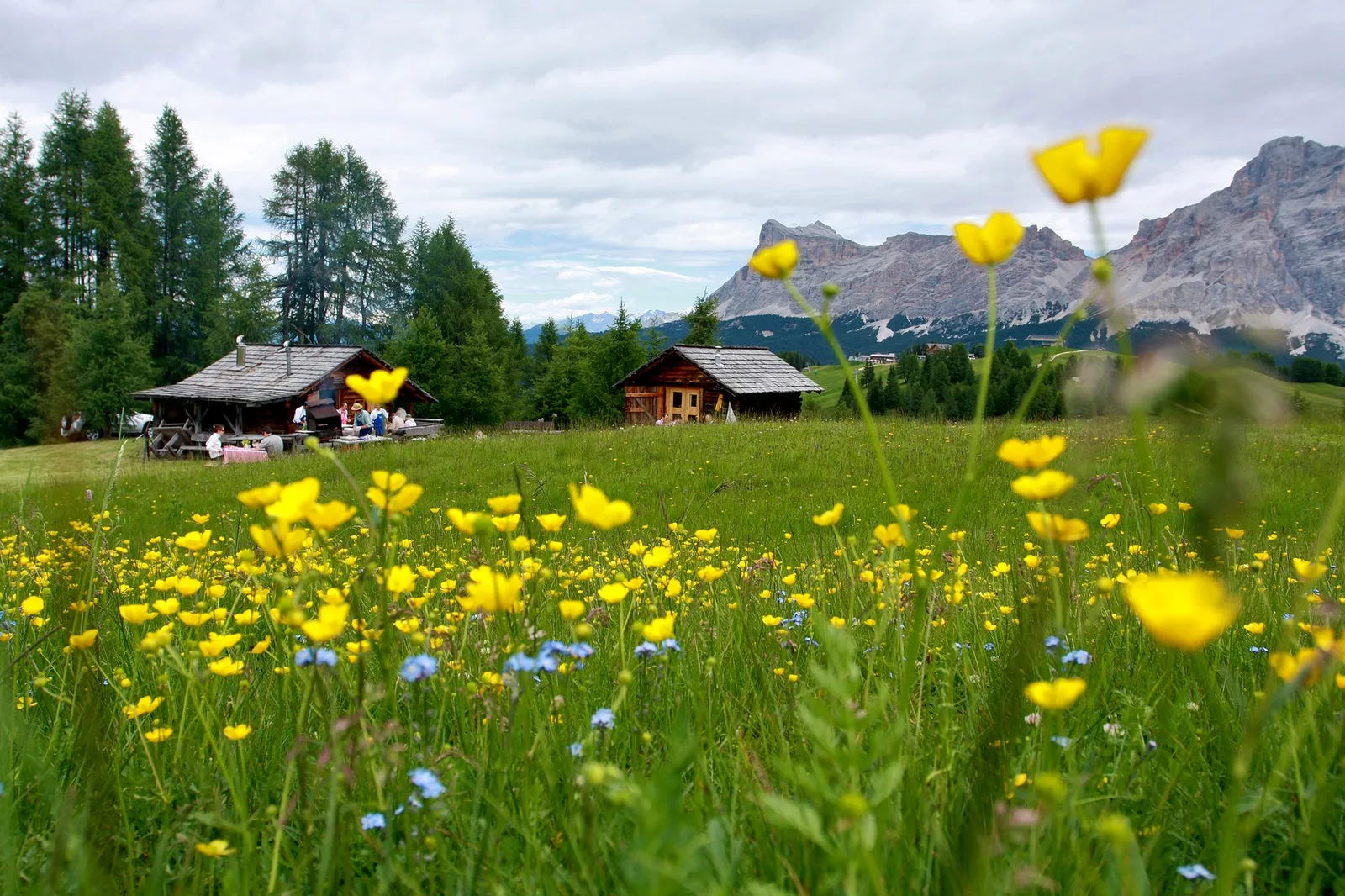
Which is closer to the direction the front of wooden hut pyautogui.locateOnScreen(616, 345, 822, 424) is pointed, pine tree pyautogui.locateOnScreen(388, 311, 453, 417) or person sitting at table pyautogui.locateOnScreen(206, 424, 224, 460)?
the person sitting at table

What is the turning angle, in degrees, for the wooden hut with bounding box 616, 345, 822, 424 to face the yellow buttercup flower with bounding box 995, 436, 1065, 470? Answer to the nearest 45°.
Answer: approximately 45° to its left

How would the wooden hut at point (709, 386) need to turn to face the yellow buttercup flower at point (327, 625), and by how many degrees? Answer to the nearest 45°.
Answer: approximately 45° to its left

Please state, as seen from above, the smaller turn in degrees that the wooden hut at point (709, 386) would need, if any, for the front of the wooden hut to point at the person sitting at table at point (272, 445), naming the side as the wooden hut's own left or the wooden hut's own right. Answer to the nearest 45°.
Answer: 0° — it already faces them

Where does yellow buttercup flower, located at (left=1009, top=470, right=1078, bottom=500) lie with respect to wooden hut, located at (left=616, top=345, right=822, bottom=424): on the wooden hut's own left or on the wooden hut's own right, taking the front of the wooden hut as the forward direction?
on the wooden hut's own left

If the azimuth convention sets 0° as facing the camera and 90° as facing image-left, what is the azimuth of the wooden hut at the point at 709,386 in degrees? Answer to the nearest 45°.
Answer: approximately 45°

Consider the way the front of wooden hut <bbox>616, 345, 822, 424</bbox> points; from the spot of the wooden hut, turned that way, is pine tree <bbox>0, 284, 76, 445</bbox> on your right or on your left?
on your right

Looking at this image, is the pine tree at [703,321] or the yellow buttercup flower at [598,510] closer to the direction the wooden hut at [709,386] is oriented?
the yellow buttercup flower
